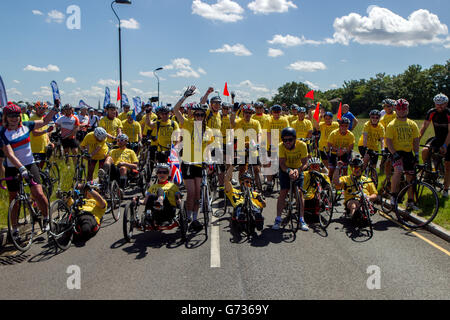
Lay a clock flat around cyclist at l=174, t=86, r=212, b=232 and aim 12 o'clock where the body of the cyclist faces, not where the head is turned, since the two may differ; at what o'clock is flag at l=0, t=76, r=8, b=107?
The flag is roughly at 4 o'clock from the cyclist.

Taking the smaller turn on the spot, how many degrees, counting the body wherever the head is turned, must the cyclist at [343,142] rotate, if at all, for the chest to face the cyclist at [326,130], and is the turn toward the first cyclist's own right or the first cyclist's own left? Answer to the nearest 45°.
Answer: approximately 180°

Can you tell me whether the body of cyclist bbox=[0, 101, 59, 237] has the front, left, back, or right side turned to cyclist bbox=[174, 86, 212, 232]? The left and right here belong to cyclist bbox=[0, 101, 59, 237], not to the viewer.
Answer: left

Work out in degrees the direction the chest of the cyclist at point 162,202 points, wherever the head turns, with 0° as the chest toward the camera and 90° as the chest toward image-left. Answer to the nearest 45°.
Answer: approximately 0°

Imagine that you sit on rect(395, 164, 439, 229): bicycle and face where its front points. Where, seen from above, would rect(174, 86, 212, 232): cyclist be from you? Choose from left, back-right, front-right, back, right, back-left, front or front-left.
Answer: right

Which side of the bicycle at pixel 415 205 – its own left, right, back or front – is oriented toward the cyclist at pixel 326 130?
back

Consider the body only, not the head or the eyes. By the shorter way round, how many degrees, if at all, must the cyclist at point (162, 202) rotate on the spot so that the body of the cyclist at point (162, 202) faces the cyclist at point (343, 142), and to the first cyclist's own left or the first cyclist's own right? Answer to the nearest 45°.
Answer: approximately 135° to the first cyclist's own left

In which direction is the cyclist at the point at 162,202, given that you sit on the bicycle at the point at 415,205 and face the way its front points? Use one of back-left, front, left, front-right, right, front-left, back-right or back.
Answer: right
